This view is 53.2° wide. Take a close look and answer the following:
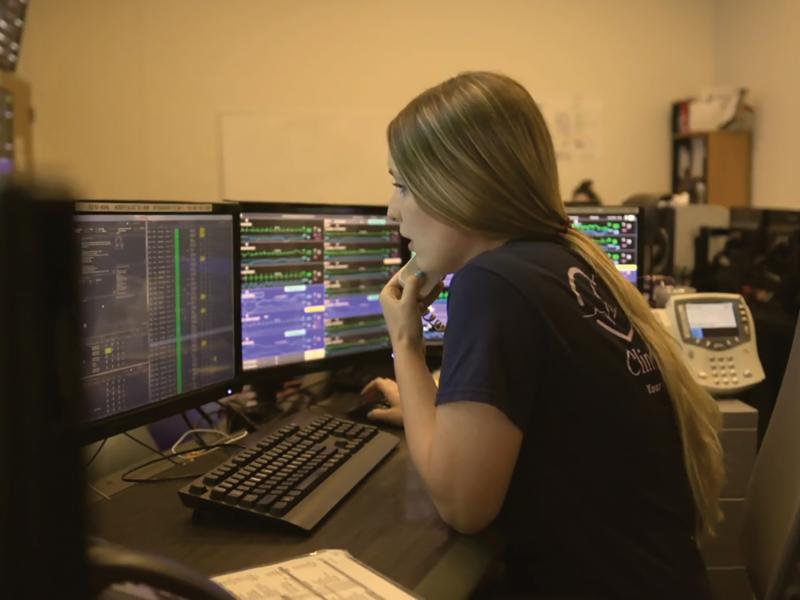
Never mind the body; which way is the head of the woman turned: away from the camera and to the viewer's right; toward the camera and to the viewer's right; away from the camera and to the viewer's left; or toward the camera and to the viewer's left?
away from the camera and to the viewer's left

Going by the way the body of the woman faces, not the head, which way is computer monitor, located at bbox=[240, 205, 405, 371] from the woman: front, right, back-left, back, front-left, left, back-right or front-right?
front

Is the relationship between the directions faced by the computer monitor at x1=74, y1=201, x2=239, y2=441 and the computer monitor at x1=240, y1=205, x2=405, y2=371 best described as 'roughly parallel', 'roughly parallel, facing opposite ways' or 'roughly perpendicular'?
roughly parallel

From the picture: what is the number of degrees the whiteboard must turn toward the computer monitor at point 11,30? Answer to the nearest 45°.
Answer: approximately 45° to its right

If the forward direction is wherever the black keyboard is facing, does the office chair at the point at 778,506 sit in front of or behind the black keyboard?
in front

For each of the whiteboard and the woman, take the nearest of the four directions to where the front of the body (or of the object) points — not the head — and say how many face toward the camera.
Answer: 1

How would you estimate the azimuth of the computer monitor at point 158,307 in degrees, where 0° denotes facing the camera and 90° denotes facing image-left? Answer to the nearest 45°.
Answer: approximately 315°

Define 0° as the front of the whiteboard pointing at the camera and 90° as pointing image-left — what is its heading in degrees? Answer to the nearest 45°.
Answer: approximately 0°

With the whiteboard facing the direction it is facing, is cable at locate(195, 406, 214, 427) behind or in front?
in front

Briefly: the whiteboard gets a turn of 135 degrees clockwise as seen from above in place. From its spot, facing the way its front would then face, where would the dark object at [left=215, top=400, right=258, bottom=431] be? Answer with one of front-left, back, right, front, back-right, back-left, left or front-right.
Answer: back-left

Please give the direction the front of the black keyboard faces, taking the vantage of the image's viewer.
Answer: facing the viewer and to the right of the viewer

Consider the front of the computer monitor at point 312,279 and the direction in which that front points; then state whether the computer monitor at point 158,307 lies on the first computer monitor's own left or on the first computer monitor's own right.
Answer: on the first computer monitor's own right

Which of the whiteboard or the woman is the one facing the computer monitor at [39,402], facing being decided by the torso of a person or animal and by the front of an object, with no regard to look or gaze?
the whiteboard

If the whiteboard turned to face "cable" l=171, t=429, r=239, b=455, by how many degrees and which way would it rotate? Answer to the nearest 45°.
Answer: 0° — it already faces it

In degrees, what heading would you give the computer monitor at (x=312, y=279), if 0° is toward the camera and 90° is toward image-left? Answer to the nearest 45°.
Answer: approximately 315°

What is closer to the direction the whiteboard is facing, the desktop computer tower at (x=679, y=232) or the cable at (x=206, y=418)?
the cable

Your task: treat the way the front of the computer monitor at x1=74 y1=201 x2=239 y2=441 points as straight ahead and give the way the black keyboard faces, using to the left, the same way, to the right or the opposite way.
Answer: the same way
